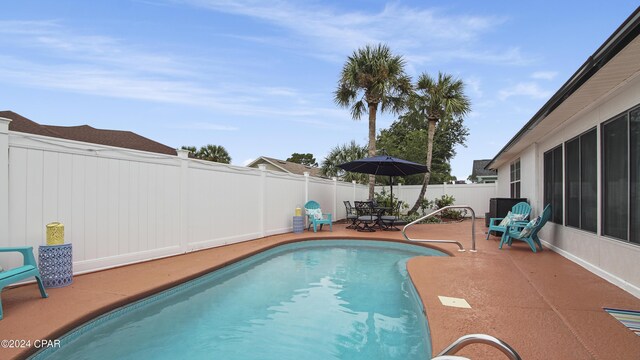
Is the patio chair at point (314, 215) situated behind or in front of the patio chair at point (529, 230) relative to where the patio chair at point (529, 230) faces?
in front

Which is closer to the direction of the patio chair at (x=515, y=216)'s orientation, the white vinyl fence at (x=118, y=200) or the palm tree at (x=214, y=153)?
the white vinyl fence

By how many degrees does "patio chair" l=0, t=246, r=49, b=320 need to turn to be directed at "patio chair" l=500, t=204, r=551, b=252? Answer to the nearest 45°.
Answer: approximately 45° to its left

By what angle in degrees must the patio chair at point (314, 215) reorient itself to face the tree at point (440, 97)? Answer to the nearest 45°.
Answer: approximately 90° to its left

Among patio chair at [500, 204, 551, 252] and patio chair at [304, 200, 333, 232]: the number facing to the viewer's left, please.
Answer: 1

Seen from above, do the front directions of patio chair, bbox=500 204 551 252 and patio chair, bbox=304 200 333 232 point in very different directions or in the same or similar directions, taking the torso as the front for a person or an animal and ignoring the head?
very different directions

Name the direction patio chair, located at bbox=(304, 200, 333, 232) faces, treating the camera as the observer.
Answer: facing the viewer and to the right of the viewer

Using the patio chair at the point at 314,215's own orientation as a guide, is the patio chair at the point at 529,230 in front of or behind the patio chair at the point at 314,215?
in front

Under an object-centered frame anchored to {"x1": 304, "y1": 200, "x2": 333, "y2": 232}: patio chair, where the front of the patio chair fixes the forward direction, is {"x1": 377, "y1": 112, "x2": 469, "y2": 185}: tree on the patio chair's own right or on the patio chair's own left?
on the patio chair's own left

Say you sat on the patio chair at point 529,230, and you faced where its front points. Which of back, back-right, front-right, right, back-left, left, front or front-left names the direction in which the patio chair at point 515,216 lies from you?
right

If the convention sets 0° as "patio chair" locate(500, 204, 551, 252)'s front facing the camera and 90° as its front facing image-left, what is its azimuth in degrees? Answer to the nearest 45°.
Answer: approximately 90°

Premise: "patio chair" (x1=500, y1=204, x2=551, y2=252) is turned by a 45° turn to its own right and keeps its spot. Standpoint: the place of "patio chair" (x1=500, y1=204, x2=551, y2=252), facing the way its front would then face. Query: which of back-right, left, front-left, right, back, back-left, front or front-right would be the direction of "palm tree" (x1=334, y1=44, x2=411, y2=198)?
front

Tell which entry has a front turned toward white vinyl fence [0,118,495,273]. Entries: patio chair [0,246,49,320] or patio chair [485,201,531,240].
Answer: patio chair [485,201,531,240]
